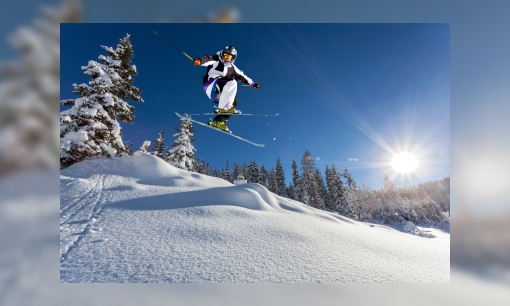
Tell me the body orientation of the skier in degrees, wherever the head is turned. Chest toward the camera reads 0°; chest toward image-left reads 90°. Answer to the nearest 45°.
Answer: approximately 315°

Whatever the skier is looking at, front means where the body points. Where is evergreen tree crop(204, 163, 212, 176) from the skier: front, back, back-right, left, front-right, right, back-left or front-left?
back-left

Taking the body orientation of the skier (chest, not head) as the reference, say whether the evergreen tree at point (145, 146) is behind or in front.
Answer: behind

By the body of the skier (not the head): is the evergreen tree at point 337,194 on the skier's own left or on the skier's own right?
on the skier's own left

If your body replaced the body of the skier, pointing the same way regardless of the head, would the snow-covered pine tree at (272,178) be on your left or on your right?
on your left
